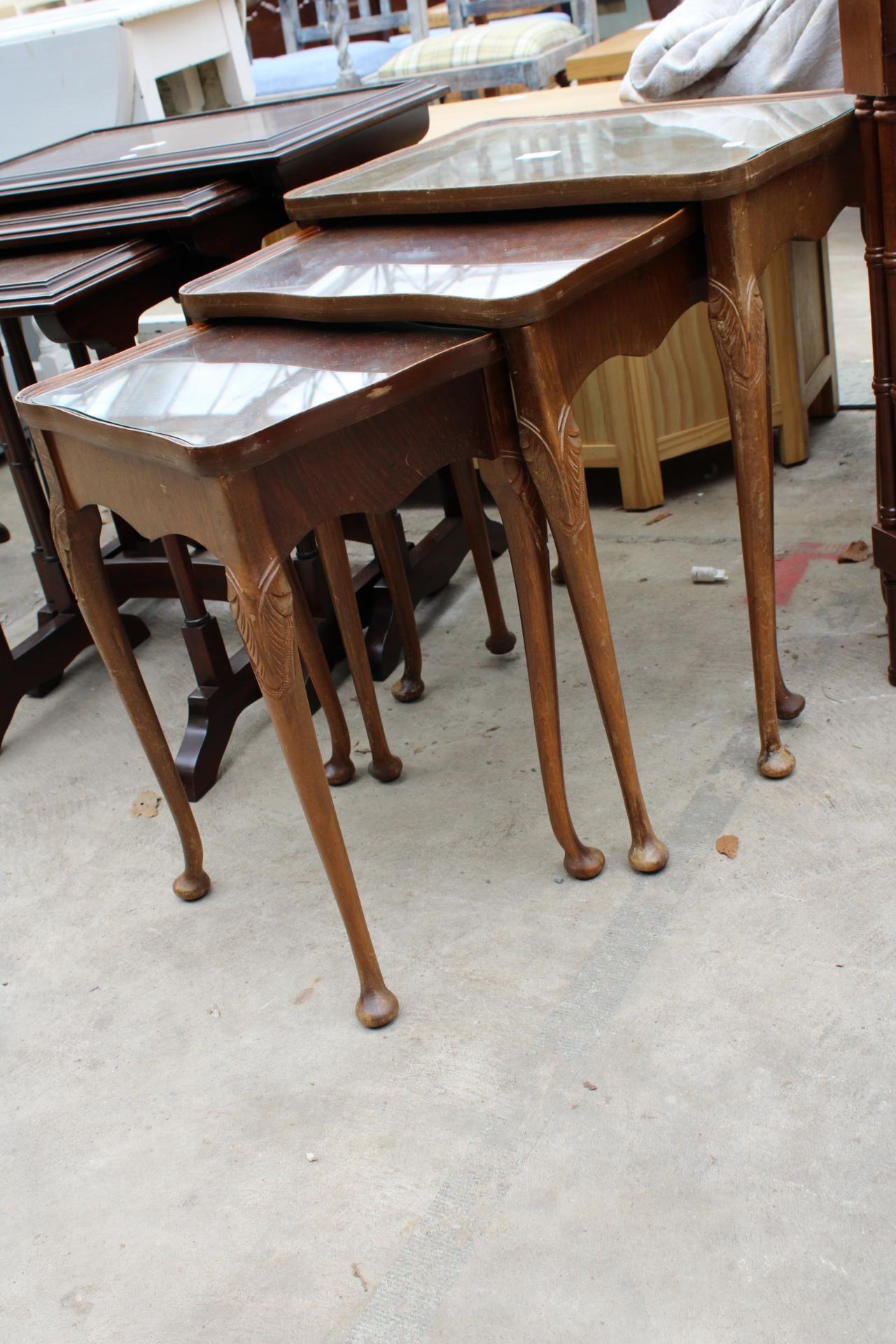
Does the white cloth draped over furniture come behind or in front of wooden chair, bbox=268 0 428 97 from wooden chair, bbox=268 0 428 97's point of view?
in front

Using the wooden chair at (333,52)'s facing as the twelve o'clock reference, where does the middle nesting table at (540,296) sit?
The middle nesting table is roughly at 12 o'clock from the wooden chair.

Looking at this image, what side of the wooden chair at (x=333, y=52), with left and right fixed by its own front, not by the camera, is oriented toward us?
front

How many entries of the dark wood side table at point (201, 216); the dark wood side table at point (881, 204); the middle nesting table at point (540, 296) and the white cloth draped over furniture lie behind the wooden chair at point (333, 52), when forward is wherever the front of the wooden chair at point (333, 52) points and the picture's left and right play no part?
0

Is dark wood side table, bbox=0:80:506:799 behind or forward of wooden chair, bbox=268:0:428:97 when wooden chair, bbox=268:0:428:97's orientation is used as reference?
forward

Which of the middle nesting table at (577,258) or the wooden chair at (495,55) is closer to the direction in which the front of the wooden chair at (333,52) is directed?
the middle nesting table

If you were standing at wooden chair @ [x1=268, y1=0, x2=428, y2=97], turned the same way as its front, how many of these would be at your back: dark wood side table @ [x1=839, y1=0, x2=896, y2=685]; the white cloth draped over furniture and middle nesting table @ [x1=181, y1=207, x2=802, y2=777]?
0

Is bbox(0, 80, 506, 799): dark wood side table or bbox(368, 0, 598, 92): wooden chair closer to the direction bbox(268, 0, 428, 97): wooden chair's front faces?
the dark wood side table

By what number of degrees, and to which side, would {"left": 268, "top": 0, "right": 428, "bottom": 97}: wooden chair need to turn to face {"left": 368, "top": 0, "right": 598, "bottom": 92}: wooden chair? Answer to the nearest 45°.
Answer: approximately 45° to its left

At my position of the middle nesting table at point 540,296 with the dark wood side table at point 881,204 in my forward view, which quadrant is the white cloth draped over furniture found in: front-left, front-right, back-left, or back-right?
front-left

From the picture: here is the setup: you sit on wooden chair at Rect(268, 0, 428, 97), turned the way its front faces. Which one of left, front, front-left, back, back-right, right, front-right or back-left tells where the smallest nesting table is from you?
front

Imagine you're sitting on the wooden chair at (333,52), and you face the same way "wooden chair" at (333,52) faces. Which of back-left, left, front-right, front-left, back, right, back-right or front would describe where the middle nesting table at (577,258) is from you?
front
